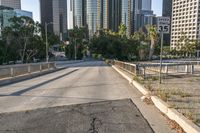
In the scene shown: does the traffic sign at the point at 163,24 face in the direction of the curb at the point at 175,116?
yes

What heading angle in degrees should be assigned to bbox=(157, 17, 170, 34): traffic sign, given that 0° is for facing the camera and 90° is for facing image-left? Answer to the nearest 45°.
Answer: approximately 0°
